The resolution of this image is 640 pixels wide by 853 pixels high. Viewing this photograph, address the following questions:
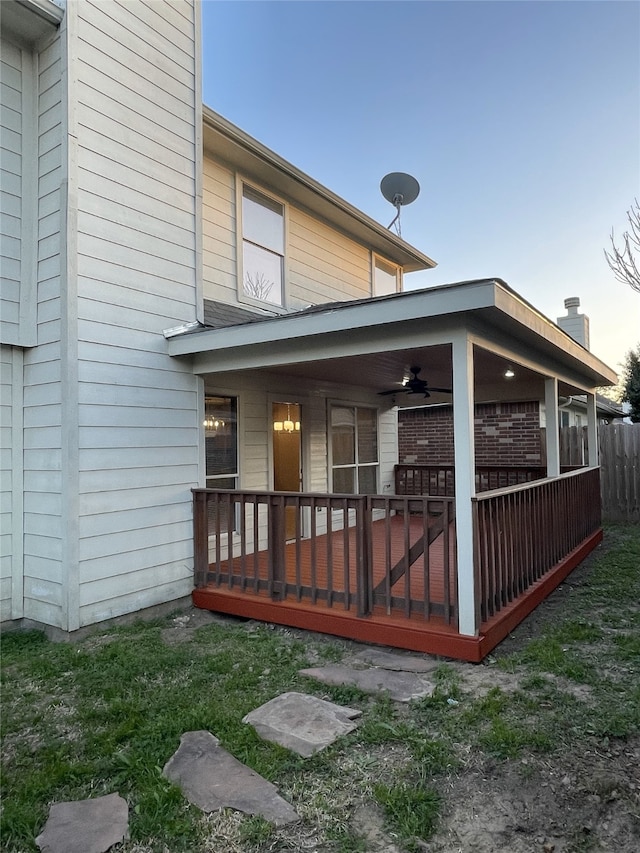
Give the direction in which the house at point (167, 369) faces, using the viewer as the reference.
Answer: facing the viewer and to the right of the viewer

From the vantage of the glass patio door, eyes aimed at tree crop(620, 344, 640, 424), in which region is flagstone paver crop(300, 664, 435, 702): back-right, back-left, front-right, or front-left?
back-right

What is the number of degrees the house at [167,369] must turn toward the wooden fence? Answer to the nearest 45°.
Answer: approximately 90° to its left

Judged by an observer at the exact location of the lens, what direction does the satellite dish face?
facing away from the viewer

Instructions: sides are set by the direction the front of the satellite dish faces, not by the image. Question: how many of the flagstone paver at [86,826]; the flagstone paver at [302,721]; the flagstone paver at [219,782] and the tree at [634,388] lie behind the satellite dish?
3

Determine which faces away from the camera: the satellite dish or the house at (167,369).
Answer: the satellite dish
